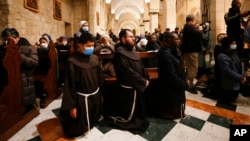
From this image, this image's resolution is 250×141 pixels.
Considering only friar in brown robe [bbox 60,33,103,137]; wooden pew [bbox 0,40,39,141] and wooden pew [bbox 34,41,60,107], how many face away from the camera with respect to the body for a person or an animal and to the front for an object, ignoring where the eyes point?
0

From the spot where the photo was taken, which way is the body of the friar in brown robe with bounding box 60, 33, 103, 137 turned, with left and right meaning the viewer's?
facing the viewer and to the right of the viewer

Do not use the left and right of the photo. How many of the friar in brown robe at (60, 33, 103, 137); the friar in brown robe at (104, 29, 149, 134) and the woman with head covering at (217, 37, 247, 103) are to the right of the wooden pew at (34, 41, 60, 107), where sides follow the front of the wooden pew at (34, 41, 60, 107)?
0

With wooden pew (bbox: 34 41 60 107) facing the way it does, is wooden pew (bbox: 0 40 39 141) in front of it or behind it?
in front

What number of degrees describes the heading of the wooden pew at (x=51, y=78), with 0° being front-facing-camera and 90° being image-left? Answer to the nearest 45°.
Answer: approximately 45°

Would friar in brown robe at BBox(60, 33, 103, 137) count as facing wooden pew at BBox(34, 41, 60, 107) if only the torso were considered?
no

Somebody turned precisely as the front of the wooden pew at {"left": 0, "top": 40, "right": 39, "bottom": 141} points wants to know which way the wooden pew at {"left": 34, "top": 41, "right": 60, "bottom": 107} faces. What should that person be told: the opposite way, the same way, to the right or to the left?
the same way

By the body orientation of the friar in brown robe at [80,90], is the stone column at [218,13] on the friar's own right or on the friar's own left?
on the friar's own left

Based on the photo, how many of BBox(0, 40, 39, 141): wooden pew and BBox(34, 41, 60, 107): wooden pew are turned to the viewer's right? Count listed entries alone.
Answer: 0

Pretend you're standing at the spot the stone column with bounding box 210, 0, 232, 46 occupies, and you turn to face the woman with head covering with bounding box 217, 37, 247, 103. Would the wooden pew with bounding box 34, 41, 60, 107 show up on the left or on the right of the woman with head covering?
right

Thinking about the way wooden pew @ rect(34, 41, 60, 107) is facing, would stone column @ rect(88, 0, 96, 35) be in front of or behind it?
behind

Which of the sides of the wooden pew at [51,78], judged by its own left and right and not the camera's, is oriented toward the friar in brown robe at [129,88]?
left
